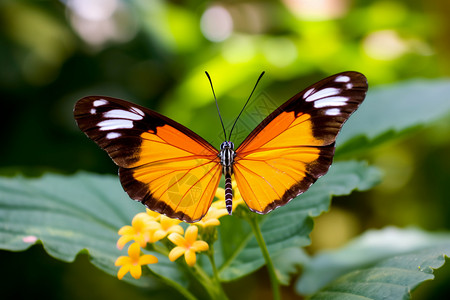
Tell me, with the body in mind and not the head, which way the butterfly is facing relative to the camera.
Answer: away from the camera

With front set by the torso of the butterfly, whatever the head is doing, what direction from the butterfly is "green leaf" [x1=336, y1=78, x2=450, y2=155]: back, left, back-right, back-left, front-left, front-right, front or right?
front-right
